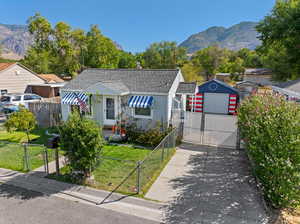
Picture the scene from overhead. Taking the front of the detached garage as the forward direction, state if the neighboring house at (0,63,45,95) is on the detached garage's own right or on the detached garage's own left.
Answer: on the detached garage's own right

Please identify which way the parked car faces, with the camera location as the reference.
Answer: facing the viewer and to the left of the viewer

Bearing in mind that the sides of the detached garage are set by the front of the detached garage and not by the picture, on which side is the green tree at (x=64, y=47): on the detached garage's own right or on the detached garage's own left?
on the detached garage's own right

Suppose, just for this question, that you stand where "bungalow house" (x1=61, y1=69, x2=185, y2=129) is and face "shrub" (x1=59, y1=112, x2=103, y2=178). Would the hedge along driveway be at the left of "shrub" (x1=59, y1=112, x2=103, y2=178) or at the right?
left

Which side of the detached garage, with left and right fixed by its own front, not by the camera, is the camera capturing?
front

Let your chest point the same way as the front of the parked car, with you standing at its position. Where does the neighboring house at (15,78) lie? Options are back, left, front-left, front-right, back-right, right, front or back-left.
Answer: back-right

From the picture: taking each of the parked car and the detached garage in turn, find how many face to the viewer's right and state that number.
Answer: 0

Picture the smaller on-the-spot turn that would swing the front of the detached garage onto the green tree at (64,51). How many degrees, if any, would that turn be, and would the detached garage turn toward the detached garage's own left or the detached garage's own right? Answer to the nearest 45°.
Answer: approximately 135° to the detached garage's own right

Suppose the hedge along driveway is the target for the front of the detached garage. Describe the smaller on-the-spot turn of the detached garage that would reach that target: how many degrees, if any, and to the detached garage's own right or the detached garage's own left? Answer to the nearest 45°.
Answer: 0° — it already faces it

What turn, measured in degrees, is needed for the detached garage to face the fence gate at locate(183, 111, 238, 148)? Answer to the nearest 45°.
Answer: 0° — it already faces it
